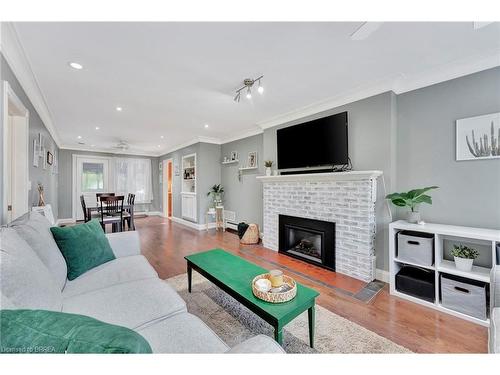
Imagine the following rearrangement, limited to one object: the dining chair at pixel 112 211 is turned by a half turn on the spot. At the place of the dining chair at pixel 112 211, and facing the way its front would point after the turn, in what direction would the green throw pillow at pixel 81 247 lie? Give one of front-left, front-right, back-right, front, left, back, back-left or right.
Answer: front

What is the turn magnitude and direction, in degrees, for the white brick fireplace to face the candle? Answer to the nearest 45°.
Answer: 0° — it already faces it

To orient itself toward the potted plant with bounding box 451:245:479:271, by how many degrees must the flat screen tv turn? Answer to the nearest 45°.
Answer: approximately 90° to its left

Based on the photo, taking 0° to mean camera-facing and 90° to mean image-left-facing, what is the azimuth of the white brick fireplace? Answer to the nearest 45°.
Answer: approximately 45°

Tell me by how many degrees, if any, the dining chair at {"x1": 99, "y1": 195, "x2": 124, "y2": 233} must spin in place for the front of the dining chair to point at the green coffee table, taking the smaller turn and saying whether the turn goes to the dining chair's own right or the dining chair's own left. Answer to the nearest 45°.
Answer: approximately 180°

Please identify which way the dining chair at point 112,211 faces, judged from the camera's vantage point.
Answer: facing away from the viewer

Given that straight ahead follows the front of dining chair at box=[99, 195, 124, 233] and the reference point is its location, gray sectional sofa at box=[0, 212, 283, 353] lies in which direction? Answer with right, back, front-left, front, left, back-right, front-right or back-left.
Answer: back

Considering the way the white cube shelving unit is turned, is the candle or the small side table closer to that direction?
the candle

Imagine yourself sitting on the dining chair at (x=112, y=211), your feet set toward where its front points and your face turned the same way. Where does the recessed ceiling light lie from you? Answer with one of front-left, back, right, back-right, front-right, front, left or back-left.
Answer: back

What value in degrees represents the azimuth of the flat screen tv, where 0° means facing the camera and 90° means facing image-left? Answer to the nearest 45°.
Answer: approximately 45°

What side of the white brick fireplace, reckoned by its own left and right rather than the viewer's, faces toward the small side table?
right

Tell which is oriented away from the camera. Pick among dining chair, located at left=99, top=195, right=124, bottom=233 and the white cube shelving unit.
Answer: the dining chair

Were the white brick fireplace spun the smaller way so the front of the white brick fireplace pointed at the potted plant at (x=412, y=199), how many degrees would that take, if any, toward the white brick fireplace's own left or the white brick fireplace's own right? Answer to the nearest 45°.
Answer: approximately 90° to the white brick fireplace's own left
